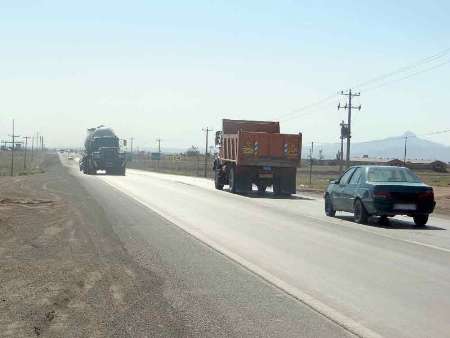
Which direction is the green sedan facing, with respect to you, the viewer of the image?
facing away from the viewer and to the left of the viewer

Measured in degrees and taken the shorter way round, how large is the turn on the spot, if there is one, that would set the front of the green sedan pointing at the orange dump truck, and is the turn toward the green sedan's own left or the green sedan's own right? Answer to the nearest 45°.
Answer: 0° — it already faces it
